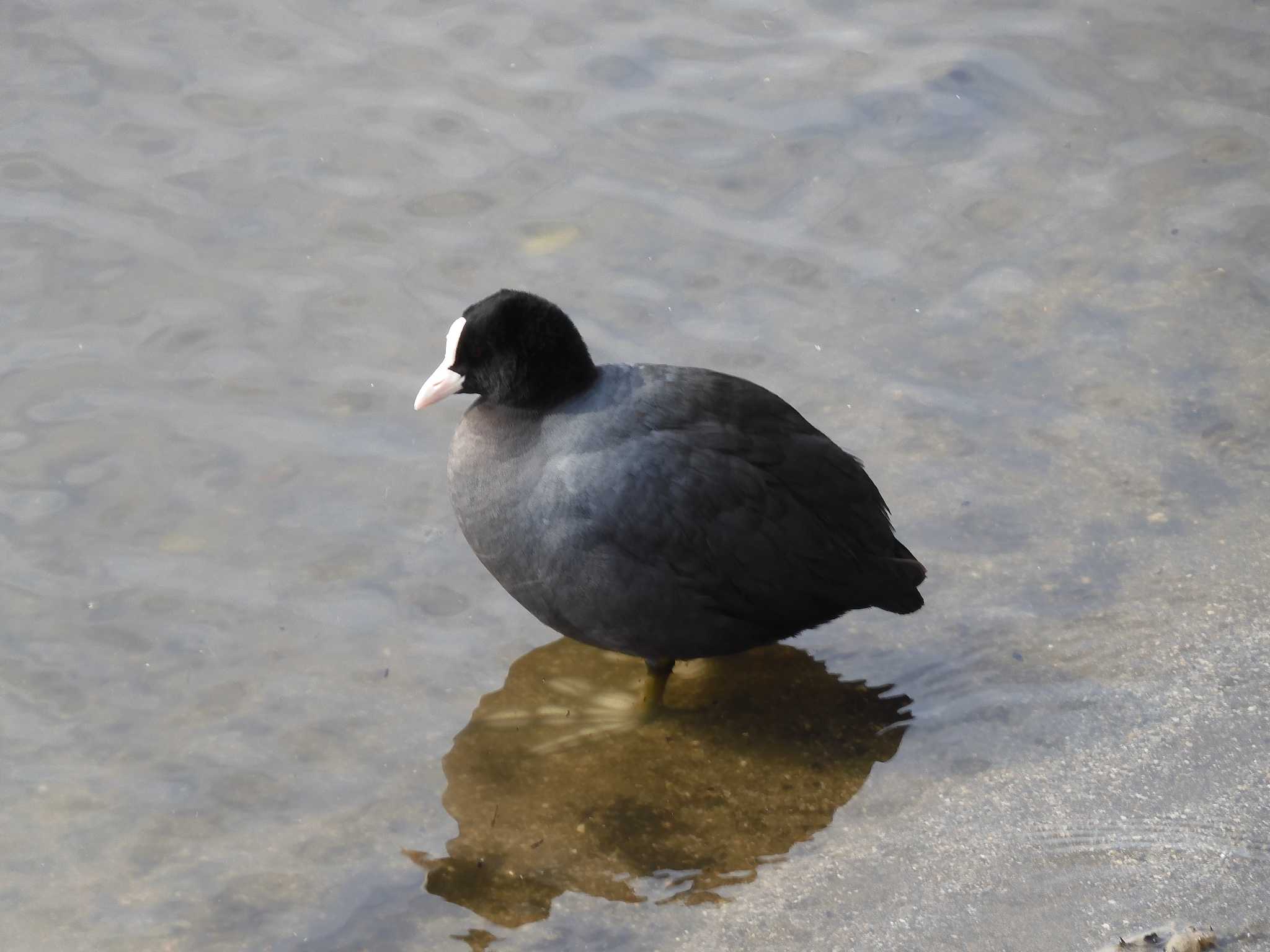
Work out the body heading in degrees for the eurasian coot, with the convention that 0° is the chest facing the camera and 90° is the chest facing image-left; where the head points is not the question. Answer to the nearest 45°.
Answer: approximately 90°
